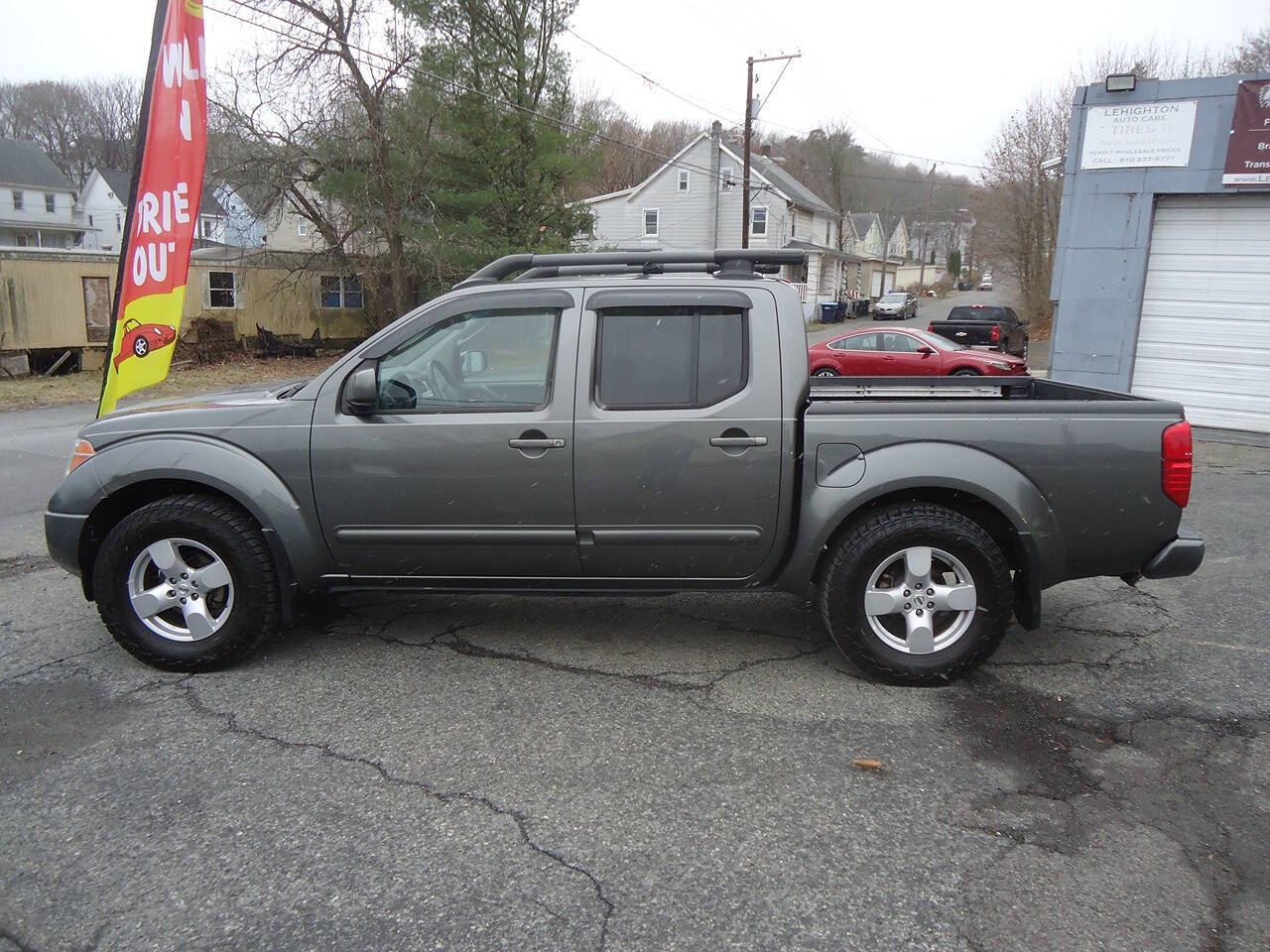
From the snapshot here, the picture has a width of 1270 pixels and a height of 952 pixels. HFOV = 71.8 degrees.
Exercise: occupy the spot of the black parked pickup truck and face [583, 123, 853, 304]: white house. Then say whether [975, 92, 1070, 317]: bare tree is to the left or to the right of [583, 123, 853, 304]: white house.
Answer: right

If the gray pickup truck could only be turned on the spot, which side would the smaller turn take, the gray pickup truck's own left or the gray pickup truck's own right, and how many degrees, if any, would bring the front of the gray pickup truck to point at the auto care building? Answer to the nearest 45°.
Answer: approximately 135° to the gray pickup truck's own right

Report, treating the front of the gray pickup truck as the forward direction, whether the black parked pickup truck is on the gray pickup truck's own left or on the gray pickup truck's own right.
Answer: on the gray pickup truck's own right

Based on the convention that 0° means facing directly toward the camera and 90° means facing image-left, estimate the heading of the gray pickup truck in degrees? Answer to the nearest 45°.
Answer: approximately 90°

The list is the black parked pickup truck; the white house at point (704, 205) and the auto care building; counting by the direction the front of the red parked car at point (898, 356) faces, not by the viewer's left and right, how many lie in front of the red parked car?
1

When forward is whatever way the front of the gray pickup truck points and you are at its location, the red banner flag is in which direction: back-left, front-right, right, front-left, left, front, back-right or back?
front-right

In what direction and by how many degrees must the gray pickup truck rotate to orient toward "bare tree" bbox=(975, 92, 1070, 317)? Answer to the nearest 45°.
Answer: approximately 135° to its right

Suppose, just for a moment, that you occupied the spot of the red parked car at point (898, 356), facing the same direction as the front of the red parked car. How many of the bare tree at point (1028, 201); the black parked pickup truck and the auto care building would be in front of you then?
1

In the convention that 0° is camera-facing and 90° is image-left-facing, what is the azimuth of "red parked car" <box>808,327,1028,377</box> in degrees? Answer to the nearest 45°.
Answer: approximately 315°

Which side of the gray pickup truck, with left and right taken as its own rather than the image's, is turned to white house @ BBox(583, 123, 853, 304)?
right

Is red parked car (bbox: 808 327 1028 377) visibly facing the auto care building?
yes
